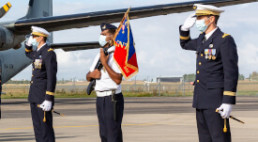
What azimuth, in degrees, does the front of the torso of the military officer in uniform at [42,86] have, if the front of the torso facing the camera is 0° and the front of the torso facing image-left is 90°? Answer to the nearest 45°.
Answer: approximately 45°

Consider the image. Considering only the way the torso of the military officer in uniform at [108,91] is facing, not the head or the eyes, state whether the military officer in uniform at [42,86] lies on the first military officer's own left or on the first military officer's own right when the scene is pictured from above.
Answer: on the first military officer's own right

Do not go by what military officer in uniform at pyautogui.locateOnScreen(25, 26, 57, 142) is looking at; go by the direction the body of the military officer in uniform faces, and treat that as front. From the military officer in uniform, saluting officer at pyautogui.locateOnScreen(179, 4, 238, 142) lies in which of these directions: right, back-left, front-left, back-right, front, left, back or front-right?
left

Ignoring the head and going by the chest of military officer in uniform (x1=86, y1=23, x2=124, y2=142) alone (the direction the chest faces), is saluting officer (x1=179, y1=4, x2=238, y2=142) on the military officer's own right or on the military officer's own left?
on the military officer's own left

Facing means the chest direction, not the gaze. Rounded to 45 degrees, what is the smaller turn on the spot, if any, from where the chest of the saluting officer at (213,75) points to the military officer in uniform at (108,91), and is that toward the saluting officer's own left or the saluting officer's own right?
approximately 45° to the saluting officer's own right

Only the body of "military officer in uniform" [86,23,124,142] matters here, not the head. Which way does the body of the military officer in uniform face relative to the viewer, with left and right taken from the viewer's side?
facing the viewer and to the left of the viewer

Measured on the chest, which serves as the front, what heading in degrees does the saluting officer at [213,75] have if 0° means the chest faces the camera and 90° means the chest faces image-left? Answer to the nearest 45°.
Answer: approximately 45°

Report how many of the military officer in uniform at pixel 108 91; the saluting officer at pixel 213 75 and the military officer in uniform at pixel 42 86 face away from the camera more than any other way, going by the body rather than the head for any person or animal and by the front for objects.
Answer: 0

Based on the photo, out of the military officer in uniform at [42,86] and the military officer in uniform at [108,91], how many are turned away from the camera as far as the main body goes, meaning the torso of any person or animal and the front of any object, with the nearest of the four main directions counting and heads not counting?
0
